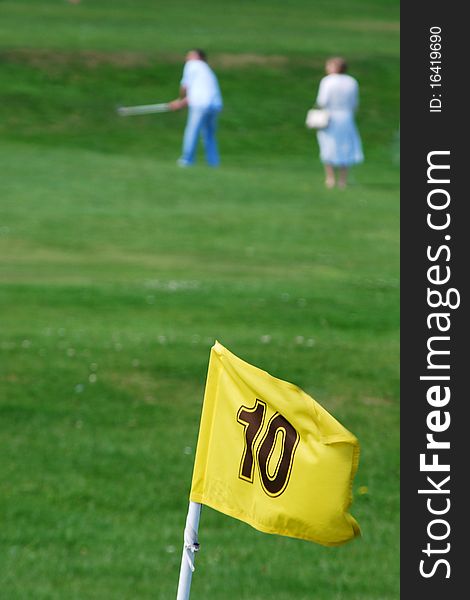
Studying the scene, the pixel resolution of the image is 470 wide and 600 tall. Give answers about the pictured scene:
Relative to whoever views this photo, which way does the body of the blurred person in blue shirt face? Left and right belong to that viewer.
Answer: facing away from the viewer and to the left of the viewer

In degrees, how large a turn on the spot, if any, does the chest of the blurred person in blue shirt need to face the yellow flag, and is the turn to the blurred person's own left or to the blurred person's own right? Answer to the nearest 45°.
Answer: approximately 135° to the blurred person's own left

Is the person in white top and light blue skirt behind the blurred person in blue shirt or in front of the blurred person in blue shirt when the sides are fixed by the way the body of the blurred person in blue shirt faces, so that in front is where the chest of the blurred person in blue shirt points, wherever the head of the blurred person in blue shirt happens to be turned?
behind

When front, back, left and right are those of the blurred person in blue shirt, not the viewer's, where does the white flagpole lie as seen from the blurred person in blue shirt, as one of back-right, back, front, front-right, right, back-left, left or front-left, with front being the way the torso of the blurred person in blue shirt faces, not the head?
back-left
